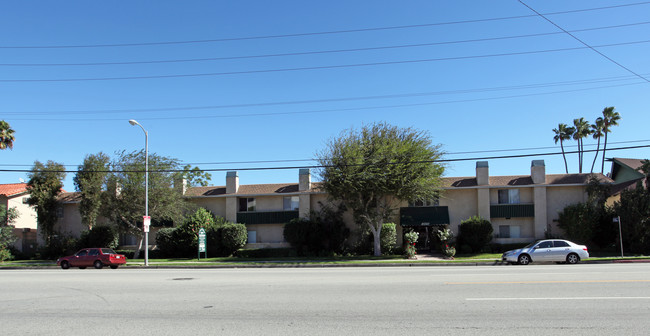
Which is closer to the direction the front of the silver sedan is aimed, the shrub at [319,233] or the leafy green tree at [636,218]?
the shrub

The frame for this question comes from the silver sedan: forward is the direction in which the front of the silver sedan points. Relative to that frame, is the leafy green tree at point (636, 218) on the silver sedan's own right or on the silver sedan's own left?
on the silver sedan's own right

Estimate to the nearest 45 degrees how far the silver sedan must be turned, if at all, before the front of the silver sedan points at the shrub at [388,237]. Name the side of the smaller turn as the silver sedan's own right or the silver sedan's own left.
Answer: approximately 45° to the silver sedan's own right

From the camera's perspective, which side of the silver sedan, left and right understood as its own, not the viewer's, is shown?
left

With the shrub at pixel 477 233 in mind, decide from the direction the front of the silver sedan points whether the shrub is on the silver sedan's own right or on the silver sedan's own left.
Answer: on the silver sedan's own right
